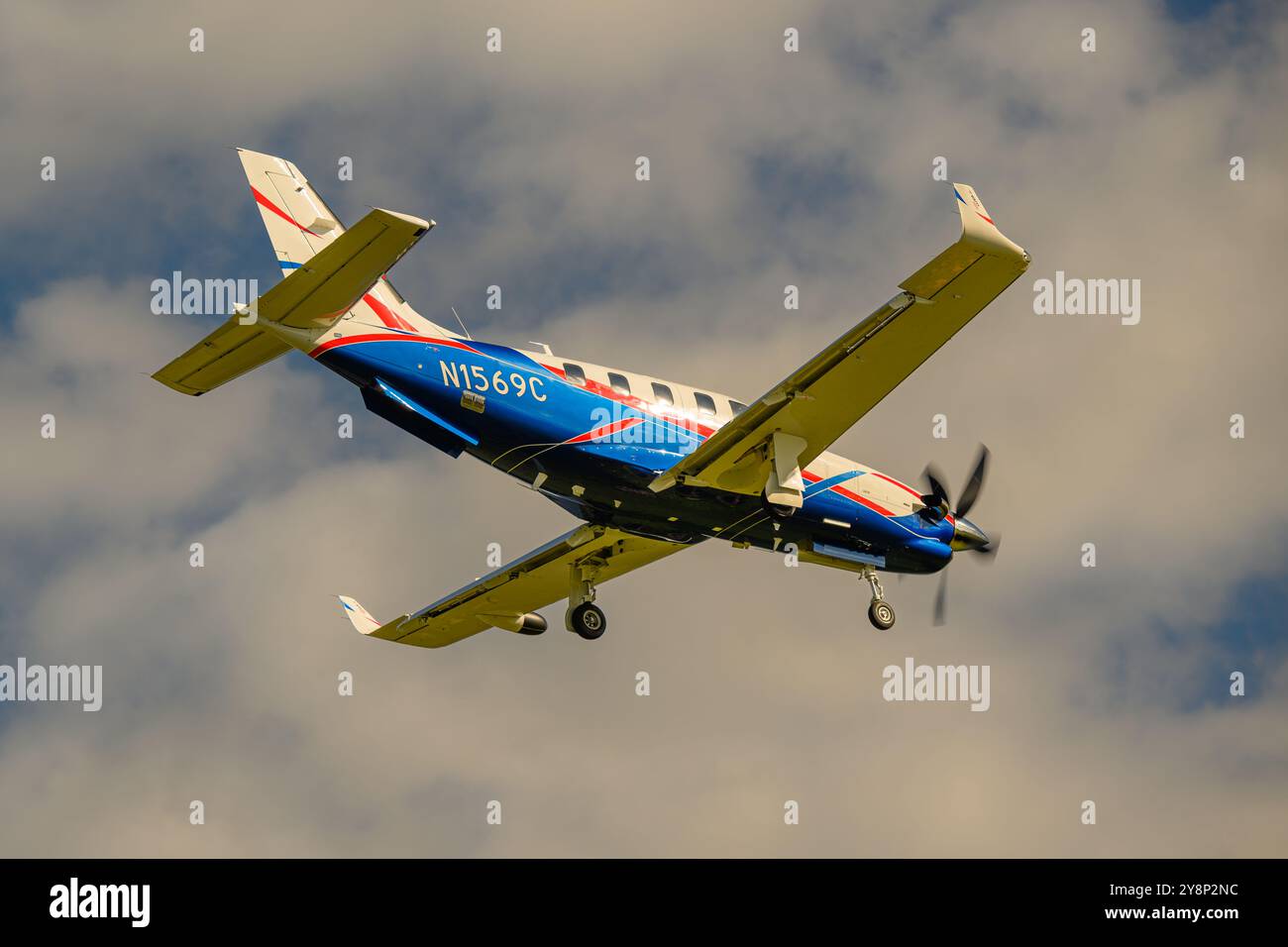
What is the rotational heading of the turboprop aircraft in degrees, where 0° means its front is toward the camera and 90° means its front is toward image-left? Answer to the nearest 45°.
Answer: approximately 225°
